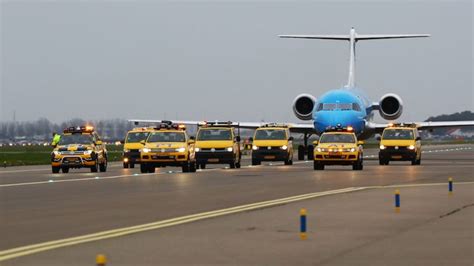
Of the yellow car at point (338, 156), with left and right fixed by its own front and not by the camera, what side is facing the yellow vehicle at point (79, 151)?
right

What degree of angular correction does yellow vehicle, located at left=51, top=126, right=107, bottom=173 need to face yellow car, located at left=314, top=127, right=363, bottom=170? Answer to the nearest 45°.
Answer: approximately 90° to its left

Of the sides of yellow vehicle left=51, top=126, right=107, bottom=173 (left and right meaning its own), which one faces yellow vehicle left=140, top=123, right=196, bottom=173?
left

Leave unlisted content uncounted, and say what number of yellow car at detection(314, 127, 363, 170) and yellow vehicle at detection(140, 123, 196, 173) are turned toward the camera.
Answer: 2

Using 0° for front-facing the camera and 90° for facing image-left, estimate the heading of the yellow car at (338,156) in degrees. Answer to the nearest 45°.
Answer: approximately 0°

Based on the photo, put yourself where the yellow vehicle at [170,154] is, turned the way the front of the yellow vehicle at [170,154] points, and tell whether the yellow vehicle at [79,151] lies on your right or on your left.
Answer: on your right

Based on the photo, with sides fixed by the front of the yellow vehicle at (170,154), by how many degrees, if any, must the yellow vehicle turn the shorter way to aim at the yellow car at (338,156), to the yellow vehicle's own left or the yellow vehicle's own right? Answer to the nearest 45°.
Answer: approximately 90° to the yellow vehicle's own left

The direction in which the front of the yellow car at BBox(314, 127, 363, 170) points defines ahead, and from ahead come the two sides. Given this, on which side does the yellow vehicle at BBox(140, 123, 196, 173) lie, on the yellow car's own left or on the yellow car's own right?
on the yellow car's own right

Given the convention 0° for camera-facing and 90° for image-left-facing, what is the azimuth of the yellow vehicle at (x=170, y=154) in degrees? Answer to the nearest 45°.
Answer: approximately 0°
